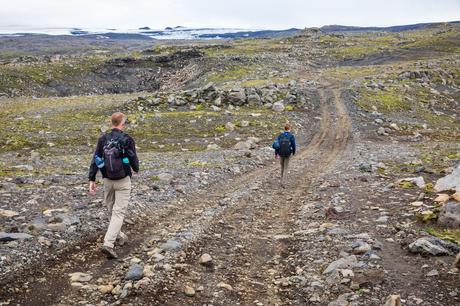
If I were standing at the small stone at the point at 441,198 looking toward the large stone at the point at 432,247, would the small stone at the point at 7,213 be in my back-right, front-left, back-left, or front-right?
front-right

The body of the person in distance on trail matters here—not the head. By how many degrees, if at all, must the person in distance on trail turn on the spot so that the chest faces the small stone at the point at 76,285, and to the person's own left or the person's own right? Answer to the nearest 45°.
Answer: approximately 180°

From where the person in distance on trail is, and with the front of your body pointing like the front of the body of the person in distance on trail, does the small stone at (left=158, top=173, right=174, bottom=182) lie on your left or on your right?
on your left

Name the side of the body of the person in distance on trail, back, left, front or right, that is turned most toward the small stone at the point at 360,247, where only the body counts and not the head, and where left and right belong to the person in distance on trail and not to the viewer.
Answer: back

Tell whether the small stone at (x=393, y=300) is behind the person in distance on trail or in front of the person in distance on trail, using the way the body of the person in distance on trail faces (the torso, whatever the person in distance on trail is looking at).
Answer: behind

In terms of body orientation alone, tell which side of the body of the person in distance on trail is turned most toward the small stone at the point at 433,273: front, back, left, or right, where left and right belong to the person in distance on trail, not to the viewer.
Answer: back

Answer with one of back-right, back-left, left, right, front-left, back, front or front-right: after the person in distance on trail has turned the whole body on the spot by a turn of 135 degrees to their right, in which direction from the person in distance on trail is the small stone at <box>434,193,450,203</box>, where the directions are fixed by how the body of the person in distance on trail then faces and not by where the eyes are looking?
front

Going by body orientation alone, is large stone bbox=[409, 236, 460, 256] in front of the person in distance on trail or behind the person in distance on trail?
behind

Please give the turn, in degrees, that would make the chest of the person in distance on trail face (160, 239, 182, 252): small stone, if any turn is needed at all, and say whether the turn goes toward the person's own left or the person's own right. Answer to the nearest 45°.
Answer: approximately 180°

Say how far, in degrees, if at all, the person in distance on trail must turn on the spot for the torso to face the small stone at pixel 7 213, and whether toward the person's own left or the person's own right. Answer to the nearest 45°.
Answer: approximately 135° to the person's own left

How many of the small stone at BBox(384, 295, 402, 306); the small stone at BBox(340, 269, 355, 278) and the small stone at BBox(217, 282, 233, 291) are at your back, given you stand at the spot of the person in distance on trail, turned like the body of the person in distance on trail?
3

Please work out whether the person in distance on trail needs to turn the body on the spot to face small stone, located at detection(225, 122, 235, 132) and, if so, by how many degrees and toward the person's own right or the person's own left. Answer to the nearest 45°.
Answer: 0° — they already face it

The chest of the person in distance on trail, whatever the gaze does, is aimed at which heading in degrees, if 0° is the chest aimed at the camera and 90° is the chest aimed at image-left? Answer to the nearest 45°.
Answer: approximately 180°

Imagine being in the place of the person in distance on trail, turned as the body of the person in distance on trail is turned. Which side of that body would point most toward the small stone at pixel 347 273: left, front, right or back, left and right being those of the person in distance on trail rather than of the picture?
back
